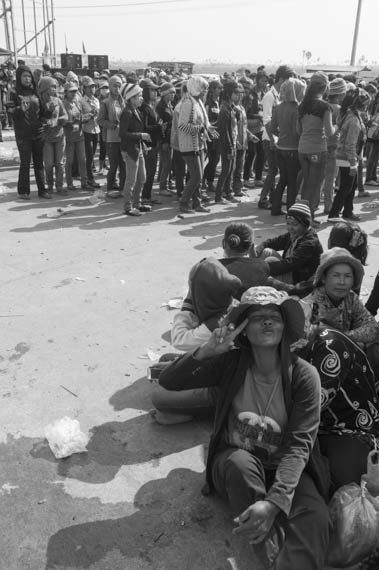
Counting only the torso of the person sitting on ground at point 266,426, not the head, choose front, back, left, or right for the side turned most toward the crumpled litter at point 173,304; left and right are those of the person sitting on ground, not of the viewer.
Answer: back

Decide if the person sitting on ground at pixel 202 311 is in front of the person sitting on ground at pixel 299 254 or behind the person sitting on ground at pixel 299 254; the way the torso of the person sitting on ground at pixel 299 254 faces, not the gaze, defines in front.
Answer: in front

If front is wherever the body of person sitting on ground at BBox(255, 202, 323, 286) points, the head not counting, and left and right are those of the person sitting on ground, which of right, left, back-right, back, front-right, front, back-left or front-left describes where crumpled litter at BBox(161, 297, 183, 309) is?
front-right

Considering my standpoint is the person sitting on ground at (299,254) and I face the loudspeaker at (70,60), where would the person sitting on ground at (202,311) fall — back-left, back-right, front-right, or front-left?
back-left

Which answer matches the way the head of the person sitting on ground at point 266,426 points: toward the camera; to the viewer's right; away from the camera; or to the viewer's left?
toward the camera

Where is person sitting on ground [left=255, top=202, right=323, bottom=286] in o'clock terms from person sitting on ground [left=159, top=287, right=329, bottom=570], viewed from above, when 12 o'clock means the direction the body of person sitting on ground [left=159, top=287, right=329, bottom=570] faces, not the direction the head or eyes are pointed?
person sitting on ground [left=255, top=202, right=323, bottom=286] is roughly at 6 o'clock from person sitting on ground [left=159, top=287, right=329, bottom=570].

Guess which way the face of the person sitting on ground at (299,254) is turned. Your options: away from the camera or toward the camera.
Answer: toward the camera

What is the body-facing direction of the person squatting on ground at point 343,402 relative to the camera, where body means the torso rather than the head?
toward the camera

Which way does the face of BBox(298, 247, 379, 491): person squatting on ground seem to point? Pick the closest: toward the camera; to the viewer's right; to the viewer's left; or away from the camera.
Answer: toward the camera

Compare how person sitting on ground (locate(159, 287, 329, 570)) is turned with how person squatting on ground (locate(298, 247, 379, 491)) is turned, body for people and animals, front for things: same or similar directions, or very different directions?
same or similar directions

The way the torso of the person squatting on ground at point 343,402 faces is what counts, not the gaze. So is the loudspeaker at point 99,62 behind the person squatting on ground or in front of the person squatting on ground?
behind

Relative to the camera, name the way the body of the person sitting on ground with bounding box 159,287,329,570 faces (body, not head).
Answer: toward the camera

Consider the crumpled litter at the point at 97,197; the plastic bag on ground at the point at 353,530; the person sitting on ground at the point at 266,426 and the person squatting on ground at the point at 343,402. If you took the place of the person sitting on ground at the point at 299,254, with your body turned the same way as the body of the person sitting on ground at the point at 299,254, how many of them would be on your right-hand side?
1
